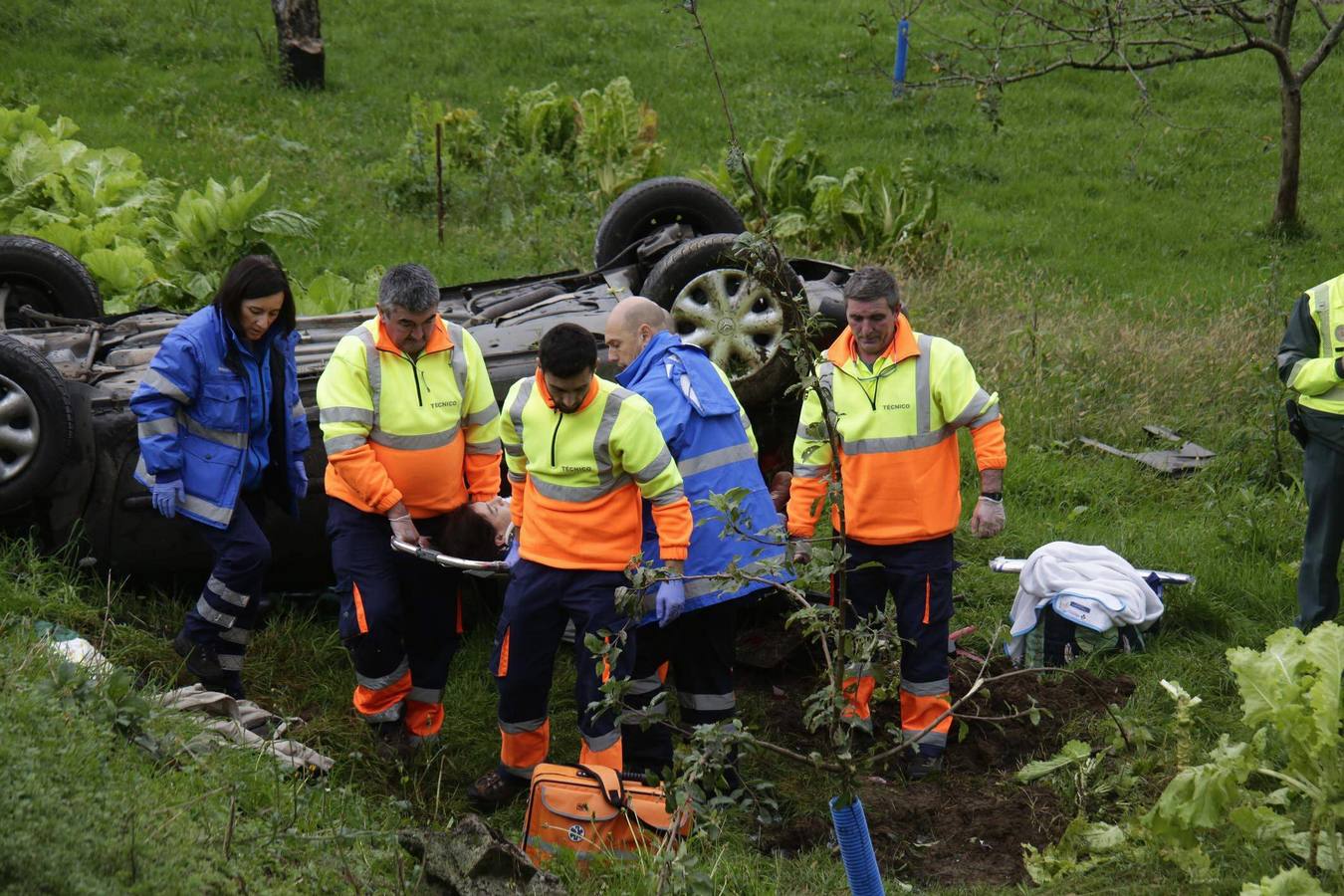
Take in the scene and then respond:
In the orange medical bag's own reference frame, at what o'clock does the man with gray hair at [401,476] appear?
The man with gray hair is roughly at 5 o'clock from the orange medical bag.

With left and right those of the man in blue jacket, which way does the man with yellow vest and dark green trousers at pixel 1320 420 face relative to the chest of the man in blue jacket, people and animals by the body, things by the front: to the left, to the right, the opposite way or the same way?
to the left

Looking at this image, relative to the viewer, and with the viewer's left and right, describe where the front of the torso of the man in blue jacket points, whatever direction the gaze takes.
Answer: facing to the left of the viewer

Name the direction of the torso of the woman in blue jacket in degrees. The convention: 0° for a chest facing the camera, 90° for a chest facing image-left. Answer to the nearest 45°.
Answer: approximately 315°

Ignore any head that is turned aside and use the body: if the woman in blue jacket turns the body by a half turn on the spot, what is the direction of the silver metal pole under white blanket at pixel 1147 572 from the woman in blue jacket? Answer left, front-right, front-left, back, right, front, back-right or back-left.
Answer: back-right

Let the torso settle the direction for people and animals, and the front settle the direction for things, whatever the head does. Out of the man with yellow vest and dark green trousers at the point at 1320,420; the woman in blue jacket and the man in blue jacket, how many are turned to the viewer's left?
1

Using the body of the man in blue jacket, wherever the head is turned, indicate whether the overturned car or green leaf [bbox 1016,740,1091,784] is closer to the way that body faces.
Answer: the overturned car

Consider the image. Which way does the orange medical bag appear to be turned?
toward the camera

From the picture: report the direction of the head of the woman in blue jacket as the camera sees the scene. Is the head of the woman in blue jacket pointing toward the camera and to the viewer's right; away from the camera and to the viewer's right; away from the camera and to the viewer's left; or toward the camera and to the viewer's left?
toward the camera and to the viewer's right

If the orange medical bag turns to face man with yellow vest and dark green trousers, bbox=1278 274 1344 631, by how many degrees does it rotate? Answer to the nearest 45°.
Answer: approximately 135° to its left

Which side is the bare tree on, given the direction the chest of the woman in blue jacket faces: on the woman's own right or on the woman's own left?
on the woman's own left

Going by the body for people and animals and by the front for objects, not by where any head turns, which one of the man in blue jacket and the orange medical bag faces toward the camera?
the orange medical bag
